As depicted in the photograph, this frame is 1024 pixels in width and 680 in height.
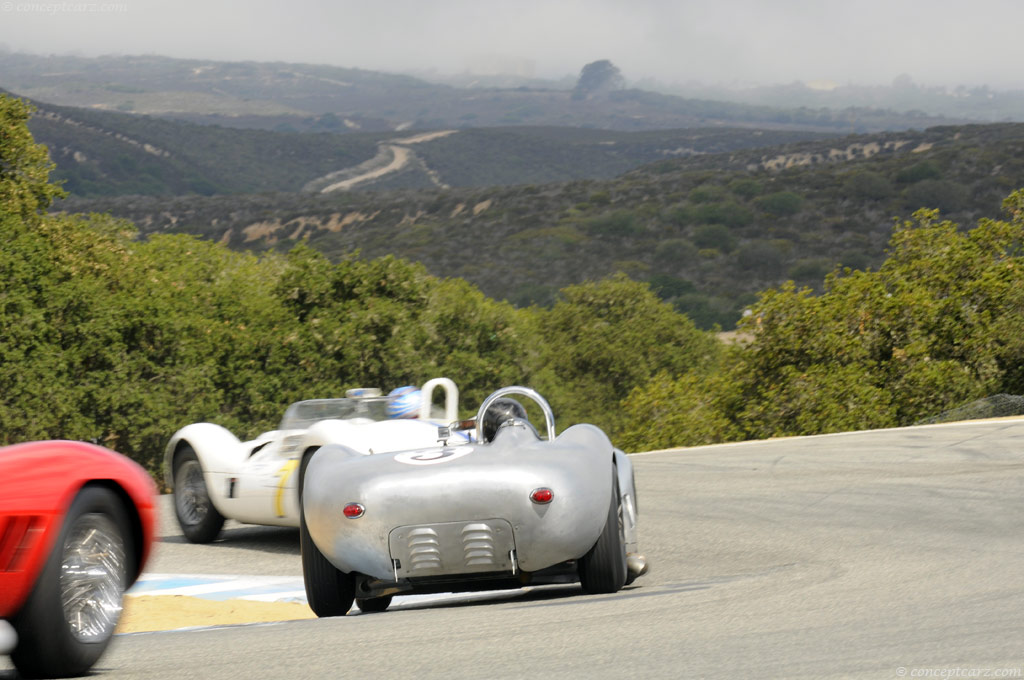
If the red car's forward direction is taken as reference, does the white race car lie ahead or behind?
ahead

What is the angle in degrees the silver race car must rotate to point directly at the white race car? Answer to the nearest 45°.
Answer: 0° — it already faces it

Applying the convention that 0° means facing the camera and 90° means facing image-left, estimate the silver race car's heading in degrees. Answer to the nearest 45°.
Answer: approximately 180°

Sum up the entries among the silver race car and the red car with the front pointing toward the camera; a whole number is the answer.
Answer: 0

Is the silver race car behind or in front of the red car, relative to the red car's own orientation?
in front

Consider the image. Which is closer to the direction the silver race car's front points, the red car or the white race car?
the white race car

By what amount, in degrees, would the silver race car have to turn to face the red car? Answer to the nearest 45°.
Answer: approximately 135° to its left
